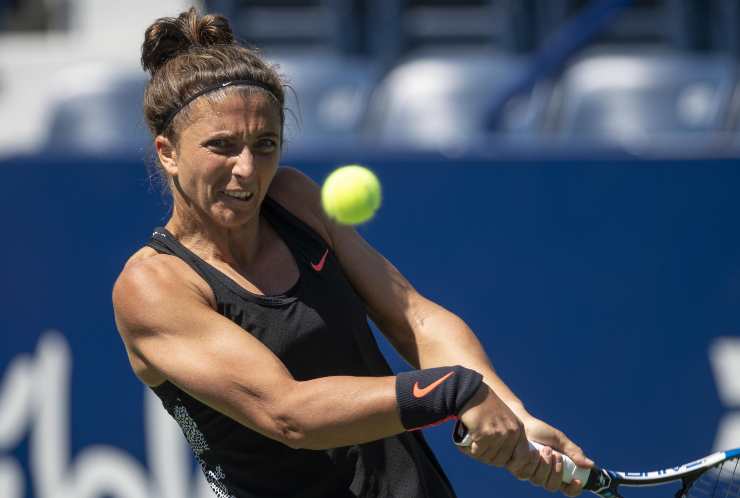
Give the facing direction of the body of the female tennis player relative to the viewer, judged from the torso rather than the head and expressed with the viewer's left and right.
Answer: facing the viewer and to the right of the viewer

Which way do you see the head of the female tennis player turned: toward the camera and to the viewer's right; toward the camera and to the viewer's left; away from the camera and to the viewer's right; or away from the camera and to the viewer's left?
toward the camera and to the viewer's right
